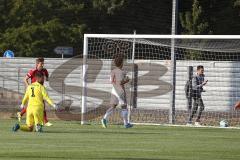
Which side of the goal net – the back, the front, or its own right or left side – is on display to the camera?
front

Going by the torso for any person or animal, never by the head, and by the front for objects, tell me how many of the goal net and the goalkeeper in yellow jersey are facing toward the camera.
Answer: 1

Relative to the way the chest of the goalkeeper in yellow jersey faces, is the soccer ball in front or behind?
in front

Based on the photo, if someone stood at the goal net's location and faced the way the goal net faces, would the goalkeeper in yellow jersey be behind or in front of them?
in front

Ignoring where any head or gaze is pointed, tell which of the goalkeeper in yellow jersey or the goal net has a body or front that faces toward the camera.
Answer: the goal net

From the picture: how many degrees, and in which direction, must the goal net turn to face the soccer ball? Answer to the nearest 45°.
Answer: approximately 45° to its left

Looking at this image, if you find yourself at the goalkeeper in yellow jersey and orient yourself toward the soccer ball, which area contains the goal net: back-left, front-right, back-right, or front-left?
front-left

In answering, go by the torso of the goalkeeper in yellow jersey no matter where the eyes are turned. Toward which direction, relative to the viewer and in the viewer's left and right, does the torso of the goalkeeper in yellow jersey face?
facing away from the viewer and to the right of the viewer
